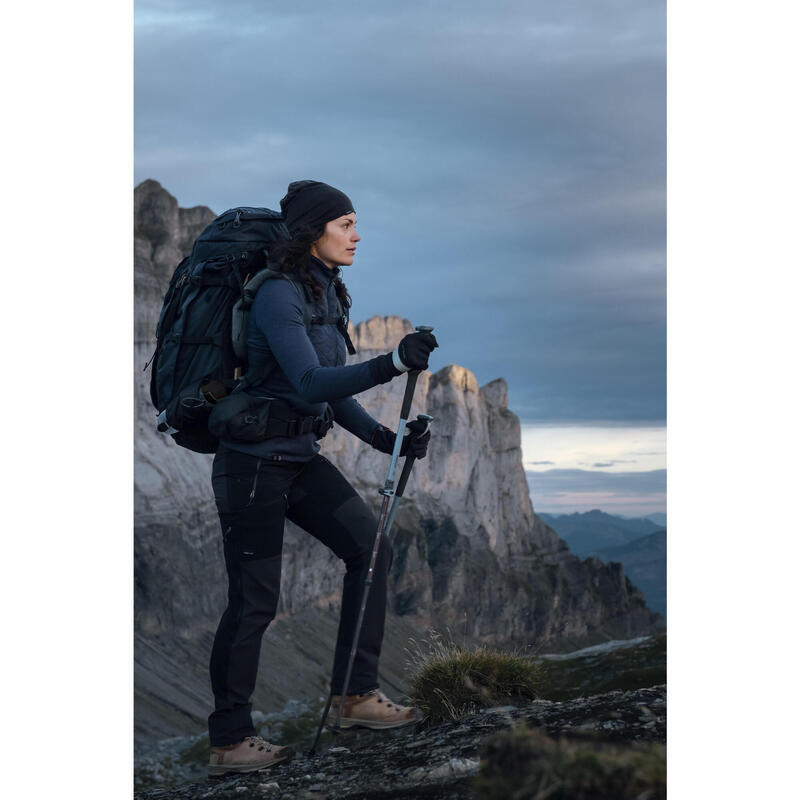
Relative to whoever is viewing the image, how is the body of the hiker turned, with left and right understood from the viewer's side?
facing to the right of the viewer

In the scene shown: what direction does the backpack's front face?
to the viewer's left
